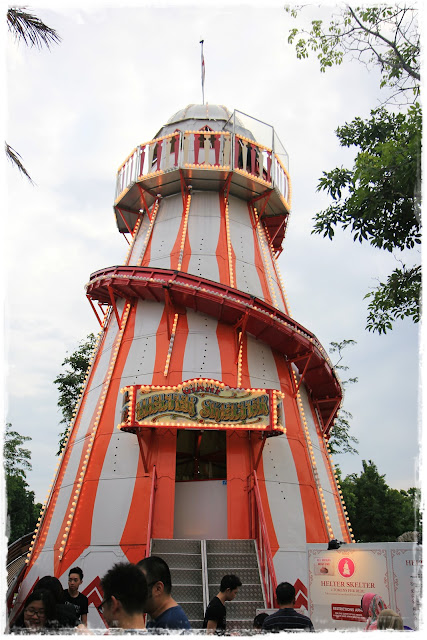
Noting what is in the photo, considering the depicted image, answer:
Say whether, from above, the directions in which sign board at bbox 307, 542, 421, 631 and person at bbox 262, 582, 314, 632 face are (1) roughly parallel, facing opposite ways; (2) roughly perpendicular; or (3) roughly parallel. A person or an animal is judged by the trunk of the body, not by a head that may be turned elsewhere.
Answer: roughly parallel, facing opposite ways

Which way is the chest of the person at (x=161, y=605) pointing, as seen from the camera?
to the viewer's left

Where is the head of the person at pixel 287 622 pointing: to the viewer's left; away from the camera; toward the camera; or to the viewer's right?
away from the camera

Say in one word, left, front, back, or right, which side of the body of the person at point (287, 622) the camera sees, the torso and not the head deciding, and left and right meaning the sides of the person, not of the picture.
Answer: back

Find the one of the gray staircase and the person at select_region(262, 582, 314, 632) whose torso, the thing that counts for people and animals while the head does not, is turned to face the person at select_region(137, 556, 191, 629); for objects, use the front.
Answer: the gray staircase

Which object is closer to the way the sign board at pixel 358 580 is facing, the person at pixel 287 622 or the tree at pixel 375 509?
the person

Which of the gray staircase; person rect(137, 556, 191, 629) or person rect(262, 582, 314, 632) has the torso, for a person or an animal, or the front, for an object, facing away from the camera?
person rect(262, 582, 314, 632)

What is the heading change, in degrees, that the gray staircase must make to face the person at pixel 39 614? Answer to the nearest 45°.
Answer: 0° — it already faces them

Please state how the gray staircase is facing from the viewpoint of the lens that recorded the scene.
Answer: facing the viewer
